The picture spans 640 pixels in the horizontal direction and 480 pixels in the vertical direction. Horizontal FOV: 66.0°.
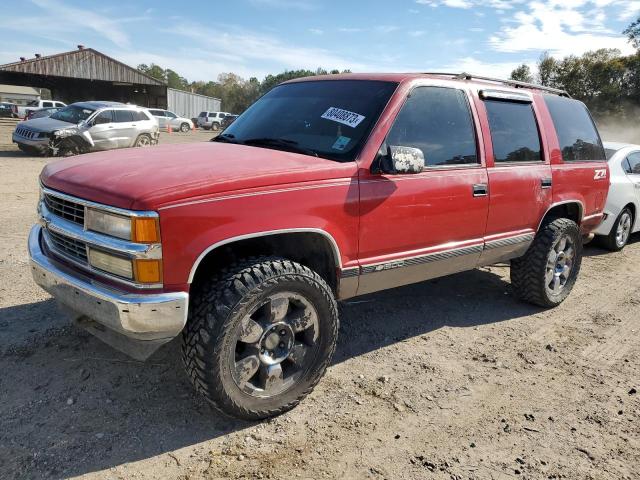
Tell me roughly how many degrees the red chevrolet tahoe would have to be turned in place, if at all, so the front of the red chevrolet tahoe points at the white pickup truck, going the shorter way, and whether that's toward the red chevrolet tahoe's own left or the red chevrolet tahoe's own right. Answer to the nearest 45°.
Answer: approximately 90° to the red chevrolet tahoe's own right

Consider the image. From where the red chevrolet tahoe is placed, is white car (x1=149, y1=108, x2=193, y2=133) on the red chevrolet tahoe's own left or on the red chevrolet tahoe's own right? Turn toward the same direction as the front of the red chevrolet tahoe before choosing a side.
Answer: on the red chevrolet tahoe's own right

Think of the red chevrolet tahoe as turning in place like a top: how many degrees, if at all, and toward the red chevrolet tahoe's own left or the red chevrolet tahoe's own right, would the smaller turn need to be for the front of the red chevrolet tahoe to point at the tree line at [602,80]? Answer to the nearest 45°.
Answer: approximately 180°

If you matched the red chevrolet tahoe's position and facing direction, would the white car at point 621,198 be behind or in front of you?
behind

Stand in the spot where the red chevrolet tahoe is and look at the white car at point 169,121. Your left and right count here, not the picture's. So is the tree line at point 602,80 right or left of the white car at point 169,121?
right

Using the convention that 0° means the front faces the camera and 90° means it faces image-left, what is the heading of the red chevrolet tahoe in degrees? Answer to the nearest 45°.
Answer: approximately 45°
